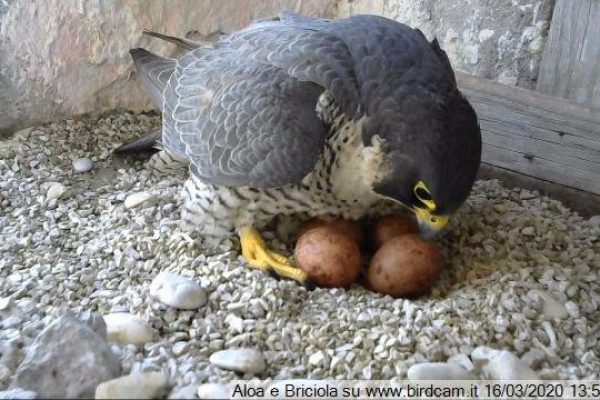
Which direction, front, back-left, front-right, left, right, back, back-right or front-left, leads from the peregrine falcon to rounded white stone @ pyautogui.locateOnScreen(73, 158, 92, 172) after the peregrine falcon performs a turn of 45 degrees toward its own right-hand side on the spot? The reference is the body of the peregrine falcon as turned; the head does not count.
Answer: back-right

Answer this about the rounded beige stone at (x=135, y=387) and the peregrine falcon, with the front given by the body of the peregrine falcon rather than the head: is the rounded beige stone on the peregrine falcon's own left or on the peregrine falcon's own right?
on the peregrine falcon's own right

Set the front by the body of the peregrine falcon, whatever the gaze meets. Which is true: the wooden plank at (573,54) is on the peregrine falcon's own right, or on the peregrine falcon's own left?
on the peregrine falcon's own left

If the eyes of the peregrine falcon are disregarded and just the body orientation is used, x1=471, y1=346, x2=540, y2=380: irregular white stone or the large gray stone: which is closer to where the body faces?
the irregular white stone

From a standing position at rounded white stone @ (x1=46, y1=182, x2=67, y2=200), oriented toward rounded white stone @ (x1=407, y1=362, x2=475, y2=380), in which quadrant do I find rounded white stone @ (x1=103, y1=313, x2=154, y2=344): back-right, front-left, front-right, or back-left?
front-right

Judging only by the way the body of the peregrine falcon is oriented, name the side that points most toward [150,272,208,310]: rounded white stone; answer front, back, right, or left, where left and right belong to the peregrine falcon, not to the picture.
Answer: right

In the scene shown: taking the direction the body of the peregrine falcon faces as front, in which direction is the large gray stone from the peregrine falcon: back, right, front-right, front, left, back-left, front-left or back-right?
right

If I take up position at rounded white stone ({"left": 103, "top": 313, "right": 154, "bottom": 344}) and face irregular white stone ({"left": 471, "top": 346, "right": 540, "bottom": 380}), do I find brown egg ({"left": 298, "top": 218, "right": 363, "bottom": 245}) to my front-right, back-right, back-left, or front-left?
front-left

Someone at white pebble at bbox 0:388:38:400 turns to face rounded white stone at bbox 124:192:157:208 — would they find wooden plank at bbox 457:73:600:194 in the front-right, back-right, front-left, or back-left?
front-right

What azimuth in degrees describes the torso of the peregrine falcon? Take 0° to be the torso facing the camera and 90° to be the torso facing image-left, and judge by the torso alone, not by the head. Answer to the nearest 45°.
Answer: approximately 315°

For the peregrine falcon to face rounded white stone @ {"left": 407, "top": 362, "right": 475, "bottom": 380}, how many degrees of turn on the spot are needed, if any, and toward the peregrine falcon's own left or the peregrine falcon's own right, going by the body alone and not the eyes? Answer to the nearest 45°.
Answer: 0° — it already faces it

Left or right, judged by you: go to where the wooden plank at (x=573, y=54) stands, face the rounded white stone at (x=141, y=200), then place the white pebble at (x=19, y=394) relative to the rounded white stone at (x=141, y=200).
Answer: left

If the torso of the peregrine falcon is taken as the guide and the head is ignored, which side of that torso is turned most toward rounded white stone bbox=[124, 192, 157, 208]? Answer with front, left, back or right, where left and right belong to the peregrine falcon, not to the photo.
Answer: back

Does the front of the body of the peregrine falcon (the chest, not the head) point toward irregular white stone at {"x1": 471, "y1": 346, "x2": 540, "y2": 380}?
yes

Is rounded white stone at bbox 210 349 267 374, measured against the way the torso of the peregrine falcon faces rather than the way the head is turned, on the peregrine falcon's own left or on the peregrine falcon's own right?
on the peregrine falcon's own right

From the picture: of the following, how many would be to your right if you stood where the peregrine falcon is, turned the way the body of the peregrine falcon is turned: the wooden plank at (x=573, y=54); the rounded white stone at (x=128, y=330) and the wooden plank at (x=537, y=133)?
1
